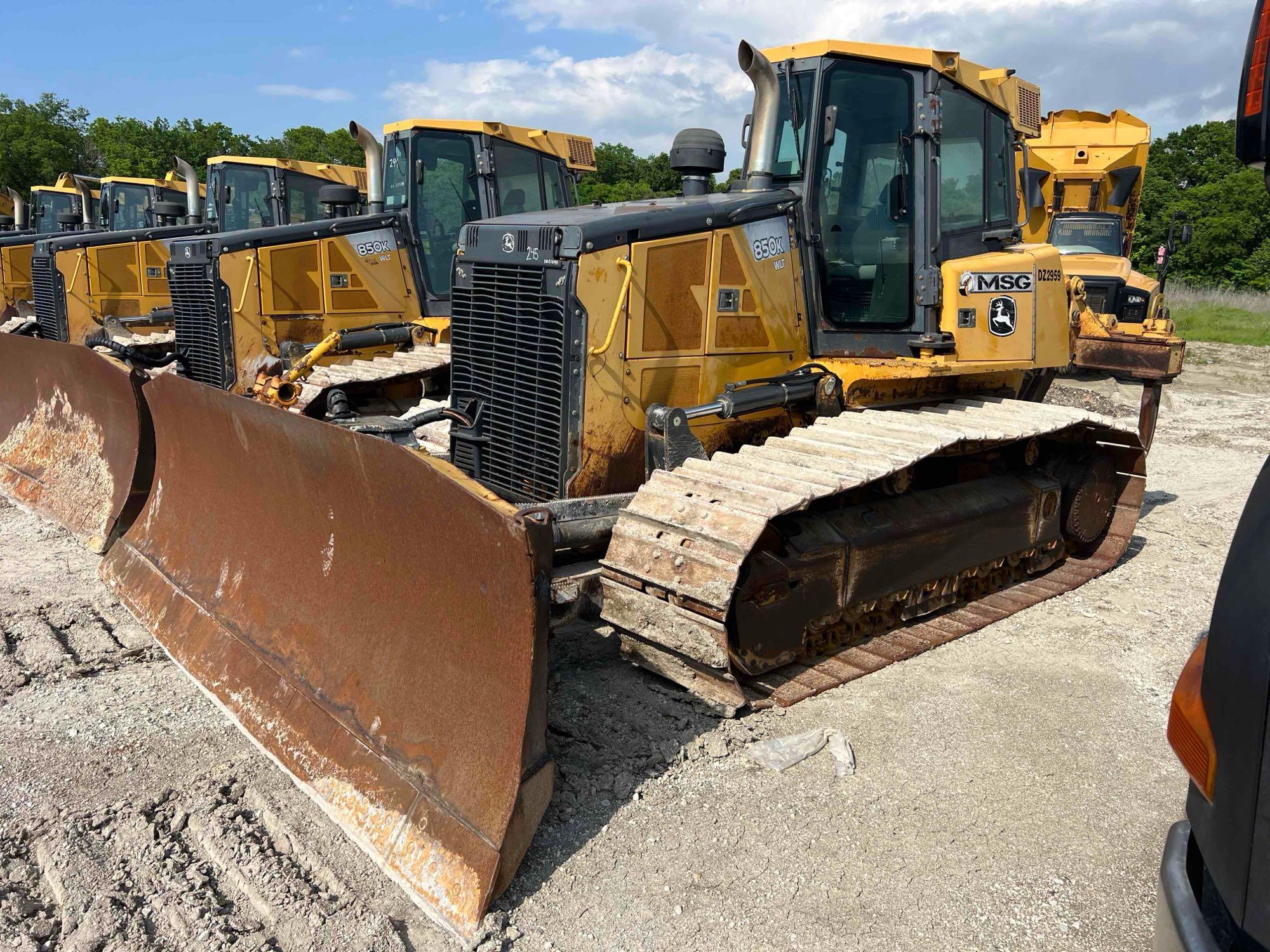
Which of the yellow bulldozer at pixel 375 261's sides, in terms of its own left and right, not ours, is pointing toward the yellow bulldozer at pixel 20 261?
right

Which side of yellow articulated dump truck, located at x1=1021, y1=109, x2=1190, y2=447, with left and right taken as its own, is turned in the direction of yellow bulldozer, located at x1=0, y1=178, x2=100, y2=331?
right

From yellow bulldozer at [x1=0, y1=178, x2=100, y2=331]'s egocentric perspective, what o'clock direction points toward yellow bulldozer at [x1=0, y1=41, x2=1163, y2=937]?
yellow bulldozer at [x1=0, y1=41, x2=1163, y2=937] is roughly at 10 o'clock from yellow bulldozer at [x1=0, y1=178, x2=100, y2=331].

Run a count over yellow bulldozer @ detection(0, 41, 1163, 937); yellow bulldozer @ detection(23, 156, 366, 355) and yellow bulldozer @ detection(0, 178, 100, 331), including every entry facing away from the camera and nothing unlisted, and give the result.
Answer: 0

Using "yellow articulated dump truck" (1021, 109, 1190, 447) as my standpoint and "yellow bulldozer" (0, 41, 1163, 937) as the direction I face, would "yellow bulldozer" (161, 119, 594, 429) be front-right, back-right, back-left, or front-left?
front-right

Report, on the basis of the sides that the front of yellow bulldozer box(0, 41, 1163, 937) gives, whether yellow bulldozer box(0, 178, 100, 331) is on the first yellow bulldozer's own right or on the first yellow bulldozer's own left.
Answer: on the first yellow bulldozer's own right

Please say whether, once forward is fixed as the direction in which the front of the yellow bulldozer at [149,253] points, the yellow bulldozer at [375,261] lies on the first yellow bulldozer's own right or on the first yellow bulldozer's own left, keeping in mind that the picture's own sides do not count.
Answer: on the first yellow bulldozer's own left

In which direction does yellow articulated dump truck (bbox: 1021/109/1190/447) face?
toward the camera

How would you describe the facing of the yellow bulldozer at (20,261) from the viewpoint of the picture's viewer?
facing the viewer and to the left of the viewer

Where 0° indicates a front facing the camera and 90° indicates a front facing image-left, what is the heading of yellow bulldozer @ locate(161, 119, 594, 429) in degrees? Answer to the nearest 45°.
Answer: approximately 45°

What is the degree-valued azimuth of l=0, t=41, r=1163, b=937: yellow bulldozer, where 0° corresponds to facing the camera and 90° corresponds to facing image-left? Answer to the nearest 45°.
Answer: approximately 45°

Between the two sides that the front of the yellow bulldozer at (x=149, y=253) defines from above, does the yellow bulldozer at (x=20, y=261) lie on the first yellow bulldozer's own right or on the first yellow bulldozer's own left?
on the first yellow bulldozer's own right

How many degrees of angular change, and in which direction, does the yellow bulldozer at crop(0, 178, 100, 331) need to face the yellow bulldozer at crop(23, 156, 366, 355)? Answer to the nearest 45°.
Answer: approximately 45° to its left
